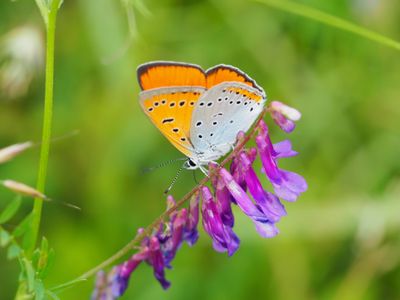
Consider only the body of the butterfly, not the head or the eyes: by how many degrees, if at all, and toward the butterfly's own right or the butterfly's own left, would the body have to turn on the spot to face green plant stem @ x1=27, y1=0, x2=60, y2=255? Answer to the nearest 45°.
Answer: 0° — it already faces it

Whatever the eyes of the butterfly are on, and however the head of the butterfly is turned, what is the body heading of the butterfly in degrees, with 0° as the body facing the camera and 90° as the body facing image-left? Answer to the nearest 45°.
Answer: approximately 90°

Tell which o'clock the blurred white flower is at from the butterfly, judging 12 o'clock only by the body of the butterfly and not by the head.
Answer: The blurred white flower is roughly at 2 o'clock from the butterfly.

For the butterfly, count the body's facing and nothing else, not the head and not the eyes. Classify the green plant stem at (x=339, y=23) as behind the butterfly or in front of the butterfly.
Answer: behind
